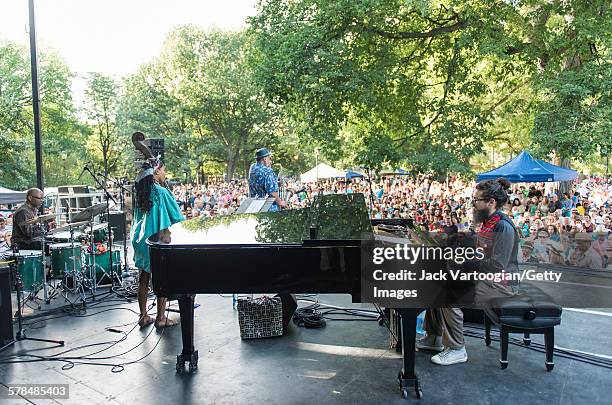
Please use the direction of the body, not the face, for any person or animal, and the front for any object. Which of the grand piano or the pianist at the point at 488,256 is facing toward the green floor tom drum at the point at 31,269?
the pianist

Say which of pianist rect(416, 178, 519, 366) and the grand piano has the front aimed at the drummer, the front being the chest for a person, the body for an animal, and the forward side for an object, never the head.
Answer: the pianist

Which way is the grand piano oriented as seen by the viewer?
to the viewer's right

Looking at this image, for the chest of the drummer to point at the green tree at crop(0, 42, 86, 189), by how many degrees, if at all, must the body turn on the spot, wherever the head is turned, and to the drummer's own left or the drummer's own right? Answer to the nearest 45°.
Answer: approximately 90° to the drummer's own left

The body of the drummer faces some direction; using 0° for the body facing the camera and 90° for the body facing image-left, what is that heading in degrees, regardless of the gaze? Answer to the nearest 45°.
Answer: approximately 270°

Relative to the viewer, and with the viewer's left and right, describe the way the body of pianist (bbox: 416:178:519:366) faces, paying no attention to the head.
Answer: facing to the left of the viewer

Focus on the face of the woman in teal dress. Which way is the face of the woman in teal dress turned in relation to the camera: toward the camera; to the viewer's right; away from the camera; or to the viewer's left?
to the viewer's right

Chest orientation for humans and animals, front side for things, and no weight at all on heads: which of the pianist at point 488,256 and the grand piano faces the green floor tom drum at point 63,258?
the pianist

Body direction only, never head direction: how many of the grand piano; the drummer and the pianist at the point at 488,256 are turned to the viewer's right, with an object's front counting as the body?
2

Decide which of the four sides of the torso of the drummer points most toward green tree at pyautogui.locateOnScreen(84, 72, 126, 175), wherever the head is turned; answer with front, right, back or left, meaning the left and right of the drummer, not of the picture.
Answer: left

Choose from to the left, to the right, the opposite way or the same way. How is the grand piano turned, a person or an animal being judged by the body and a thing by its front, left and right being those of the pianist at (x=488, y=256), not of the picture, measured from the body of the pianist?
the opposite way

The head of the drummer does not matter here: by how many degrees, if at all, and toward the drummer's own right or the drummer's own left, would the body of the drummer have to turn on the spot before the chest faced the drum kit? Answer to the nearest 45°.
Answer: approximately 45° to the drummer's own right

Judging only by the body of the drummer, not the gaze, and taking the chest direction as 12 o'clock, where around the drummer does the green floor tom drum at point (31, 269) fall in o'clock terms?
The green floor tom drum is roughly at 3 o'clock from the drummer.
